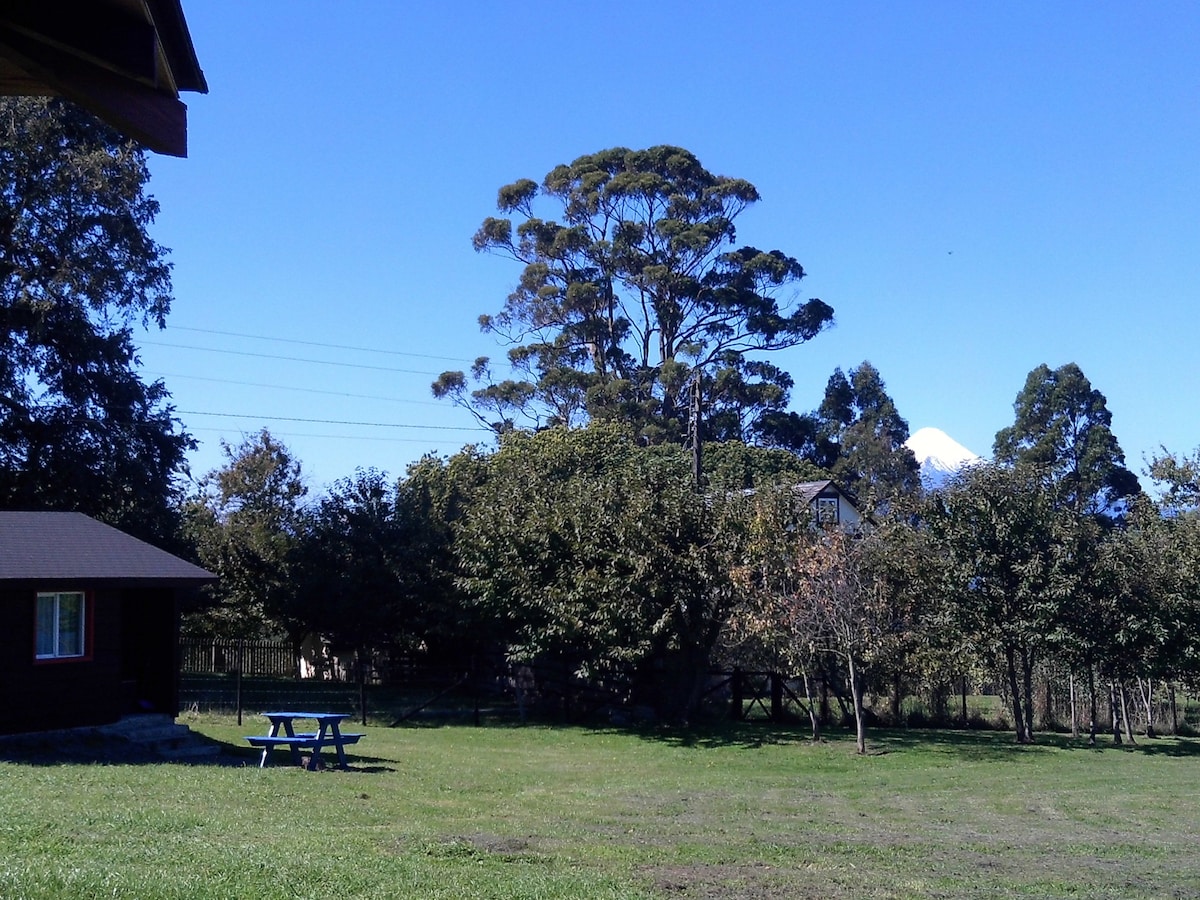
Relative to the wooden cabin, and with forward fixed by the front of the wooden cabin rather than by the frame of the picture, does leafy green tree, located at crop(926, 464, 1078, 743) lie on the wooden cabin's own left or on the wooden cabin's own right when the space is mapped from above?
on the wooden cabin's own left

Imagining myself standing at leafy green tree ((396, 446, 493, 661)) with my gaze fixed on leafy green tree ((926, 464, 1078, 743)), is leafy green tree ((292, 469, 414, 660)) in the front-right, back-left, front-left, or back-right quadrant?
back-right

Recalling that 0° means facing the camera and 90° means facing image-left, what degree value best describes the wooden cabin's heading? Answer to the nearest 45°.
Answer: approximately 0°

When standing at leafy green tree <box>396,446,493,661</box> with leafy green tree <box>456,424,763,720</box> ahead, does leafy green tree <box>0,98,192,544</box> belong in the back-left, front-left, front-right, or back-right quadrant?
back-right

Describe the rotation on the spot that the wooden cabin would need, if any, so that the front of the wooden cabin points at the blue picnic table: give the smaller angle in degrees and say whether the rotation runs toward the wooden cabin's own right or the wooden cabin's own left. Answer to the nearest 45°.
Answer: approximately 45° to the wooden cabin's own left

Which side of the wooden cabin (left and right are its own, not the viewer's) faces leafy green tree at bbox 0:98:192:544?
back

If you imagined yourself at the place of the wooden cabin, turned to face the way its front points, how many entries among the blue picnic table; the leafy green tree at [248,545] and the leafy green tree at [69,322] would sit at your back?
2

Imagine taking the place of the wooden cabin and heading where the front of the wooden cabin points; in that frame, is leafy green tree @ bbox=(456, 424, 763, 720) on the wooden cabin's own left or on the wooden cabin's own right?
on the wooden cabin's own left

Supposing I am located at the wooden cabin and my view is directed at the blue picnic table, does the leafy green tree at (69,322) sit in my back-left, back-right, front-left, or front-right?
back-left

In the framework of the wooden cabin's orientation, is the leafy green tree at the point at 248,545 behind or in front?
behind

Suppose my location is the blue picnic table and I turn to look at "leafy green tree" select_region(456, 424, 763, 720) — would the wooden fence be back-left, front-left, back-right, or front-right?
front-left

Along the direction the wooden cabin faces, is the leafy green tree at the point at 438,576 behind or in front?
behind

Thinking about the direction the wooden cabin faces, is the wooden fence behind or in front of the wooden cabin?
behind

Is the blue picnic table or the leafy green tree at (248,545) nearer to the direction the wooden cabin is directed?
the blue picnic table

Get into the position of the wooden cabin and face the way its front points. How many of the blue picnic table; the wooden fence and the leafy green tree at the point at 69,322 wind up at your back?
2
